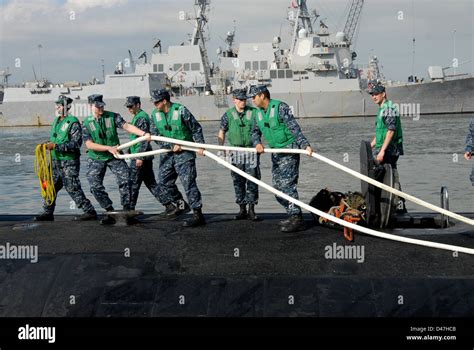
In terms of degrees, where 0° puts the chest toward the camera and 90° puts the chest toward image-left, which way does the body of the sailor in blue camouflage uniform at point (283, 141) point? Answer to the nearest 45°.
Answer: approximately 45°

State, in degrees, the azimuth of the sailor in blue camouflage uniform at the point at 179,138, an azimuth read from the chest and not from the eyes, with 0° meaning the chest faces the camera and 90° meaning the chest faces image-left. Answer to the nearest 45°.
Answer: approximately 45°

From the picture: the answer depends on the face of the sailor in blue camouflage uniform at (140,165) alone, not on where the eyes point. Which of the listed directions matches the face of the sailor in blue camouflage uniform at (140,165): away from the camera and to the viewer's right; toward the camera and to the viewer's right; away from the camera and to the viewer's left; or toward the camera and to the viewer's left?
toward the camera and to the viewer's left

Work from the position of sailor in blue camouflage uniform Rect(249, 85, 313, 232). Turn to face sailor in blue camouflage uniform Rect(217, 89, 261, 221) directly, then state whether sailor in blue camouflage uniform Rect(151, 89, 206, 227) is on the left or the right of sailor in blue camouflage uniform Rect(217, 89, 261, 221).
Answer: left

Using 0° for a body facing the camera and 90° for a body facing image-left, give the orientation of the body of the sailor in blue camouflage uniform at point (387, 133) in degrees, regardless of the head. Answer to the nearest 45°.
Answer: approximately 45°

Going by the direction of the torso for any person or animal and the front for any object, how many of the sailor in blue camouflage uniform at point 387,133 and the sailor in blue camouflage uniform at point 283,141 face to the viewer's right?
0

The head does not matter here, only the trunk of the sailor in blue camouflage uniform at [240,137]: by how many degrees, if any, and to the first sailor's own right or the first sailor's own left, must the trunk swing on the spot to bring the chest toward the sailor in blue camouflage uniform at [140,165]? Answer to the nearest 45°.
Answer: approximately 90° to the first sailor's own right

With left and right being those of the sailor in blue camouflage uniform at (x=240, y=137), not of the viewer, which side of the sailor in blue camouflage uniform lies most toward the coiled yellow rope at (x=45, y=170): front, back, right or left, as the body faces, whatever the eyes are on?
right
